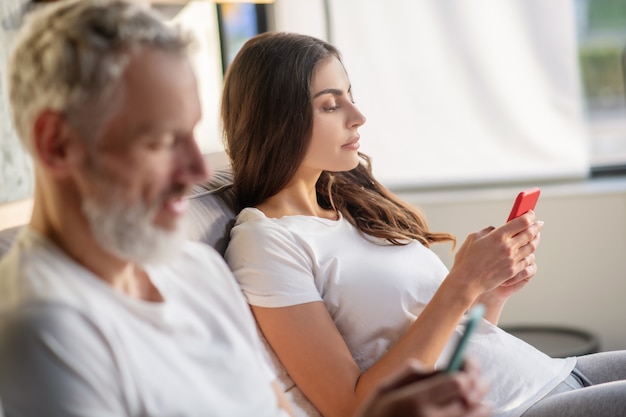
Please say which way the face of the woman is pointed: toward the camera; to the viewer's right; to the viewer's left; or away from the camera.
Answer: to the viewer's right

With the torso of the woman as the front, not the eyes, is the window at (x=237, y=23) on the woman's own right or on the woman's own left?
on the woman's own left

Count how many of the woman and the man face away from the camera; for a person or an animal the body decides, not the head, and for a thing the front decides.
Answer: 0

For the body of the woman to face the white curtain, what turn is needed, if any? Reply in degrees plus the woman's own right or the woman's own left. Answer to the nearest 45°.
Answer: approximately 90° to the woman's own left

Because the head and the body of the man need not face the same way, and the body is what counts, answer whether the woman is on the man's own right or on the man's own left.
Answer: on the man's own left

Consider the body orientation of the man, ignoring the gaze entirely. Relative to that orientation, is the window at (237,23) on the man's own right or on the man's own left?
on the man's own left

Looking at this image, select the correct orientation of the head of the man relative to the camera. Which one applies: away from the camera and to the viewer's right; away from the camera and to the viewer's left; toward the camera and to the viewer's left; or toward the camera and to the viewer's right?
toward the camera and to the viewer's right

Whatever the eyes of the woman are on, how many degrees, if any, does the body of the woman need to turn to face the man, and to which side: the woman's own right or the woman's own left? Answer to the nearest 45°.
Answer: approximately 90° to the woman's own right

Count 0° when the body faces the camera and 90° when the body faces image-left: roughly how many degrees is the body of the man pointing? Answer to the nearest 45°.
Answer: approximately 315°

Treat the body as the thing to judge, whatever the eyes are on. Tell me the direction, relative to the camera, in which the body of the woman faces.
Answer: to the viewer's right
